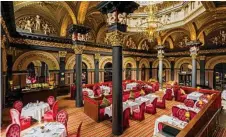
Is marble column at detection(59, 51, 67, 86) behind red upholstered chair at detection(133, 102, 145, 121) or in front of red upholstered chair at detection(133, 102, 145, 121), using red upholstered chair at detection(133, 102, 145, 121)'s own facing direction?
in front

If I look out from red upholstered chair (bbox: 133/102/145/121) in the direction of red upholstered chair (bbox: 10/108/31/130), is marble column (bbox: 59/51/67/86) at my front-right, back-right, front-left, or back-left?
front-right

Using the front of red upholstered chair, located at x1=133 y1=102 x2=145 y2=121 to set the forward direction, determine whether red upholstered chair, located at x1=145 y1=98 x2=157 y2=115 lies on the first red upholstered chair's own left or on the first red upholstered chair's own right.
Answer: on the first red upholstered chair's own right

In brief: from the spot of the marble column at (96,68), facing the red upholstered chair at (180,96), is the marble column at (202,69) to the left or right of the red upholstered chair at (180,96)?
left

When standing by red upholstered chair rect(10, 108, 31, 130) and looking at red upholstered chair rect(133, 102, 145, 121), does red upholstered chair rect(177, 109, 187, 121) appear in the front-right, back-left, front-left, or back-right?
front-right

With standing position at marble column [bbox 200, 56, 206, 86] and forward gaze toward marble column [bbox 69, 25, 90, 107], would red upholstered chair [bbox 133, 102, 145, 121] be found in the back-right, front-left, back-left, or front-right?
front-left

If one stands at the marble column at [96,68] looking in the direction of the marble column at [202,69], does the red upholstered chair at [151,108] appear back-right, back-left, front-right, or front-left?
front-right

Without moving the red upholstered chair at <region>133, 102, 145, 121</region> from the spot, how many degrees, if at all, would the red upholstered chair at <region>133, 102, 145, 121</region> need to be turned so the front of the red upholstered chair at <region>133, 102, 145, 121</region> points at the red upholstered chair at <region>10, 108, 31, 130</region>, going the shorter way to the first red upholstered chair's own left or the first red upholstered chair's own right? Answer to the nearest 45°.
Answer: approximately 45° to the first red upholstered chair's own left

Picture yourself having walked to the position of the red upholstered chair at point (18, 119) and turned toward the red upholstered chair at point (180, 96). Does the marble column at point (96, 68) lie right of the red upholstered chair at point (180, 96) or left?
left
